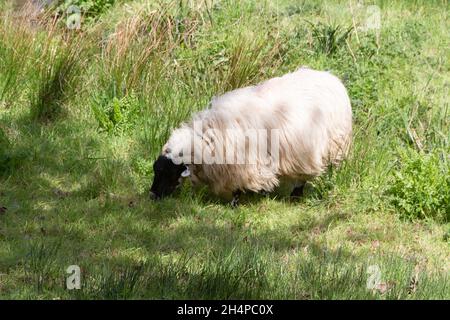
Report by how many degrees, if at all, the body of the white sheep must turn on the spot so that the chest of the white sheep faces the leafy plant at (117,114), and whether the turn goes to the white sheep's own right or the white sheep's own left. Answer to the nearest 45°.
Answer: approximately 45° to the white sheep's own right

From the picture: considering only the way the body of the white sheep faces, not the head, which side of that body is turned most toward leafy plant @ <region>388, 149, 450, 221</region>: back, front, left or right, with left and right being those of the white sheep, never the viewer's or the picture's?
back

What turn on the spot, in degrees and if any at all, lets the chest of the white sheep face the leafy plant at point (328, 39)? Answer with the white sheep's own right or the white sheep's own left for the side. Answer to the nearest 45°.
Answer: approximately 90° to the white sheep's own right

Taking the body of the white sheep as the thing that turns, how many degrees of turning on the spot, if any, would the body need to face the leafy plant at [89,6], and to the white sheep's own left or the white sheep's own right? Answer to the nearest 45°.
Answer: approximately 45° to the white sheep's own right

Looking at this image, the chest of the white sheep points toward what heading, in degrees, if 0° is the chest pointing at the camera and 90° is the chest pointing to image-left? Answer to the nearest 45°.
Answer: approximately 90°
